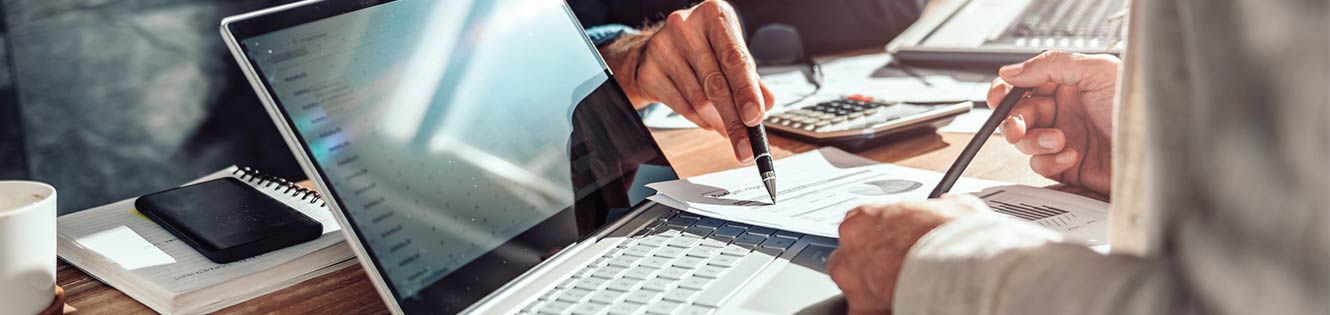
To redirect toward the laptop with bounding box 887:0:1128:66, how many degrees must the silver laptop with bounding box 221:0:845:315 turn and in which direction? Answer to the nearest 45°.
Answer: approximately 90° to its left

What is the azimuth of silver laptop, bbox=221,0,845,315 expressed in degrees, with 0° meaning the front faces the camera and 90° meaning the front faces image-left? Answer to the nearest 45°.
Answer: approximately 315°
